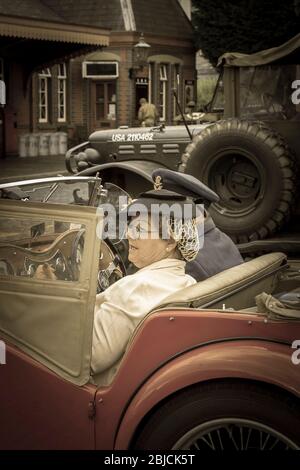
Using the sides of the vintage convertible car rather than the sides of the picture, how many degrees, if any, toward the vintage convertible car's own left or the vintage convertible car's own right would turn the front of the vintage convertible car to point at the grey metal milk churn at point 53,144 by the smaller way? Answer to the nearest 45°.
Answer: approximately 90° to the vintage convertible car's own right

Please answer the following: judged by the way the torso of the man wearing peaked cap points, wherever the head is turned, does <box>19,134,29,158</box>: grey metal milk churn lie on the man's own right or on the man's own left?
on the man's own right

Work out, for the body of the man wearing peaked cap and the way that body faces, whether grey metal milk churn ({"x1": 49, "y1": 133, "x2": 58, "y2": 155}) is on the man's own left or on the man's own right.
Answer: on the man's own right

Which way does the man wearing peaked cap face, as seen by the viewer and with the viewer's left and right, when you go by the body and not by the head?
facing to the left of the viewer

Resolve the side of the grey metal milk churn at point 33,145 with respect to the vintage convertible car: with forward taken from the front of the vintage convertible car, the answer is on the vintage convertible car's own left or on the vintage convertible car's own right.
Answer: on the vintage convertible car's own right

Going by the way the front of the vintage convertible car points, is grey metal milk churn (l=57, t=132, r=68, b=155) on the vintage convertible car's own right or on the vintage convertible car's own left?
on the vintage convertible car's own right

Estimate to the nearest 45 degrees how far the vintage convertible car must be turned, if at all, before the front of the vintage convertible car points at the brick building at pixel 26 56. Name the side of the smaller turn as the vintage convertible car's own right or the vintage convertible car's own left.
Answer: approximately 90° to the vintage convertible car's own right

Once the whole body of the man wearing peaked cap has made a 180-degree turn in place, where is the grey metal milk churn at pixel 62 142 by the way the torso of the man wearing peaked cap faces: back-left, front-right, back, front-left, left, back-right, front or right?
left

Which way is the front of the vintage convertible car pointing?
to the viewer's left
